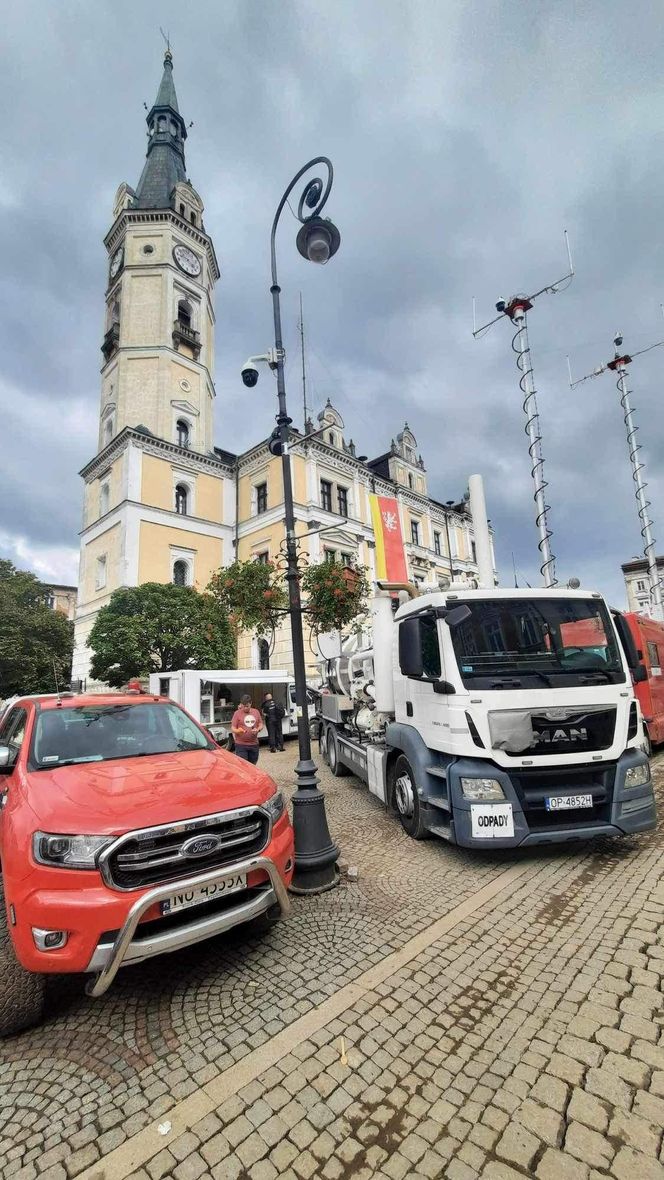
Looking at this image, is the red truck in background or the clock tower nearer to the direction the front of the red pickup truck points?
the red truck in background

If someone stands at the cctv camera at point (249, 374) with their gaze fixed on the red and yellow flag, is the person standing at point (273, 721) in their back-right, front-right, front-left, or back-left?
front-left

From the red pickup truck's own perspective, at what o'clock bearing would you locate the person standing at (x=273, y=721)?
The person standing is roughly at 8 o'clock from the red pickup truck.

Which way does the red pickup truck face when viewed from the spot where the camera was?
facing the viewer and to the right of the viewer

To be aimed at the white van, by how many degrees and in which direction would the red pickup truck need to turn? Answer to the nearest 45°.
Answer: approximately 135° to its left

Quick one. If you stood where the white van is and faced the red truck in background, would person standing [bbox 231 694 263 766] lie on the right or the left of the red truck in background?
right

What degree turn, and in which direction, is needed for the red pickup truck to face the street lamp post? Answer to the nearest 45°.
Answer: approximately 90° to its left

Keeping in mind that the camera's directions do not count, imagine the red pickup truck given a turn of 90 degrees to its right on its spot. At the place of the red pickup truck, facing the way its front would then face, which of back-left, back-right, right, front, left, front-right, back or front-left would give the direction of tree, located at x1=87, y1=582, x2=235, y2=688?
back-right

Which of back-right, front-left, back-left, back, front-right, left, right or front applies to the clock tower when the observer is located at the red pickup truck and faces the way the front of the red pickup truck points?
back-left

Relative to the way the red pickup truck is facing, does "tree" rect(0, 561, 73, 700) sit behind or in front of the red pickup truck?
behind

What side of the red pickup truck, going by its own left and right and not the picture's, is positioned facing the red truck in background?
left

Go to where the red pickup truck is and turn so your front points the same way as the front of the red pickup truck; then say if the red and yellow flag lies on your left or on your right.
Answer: on your left
